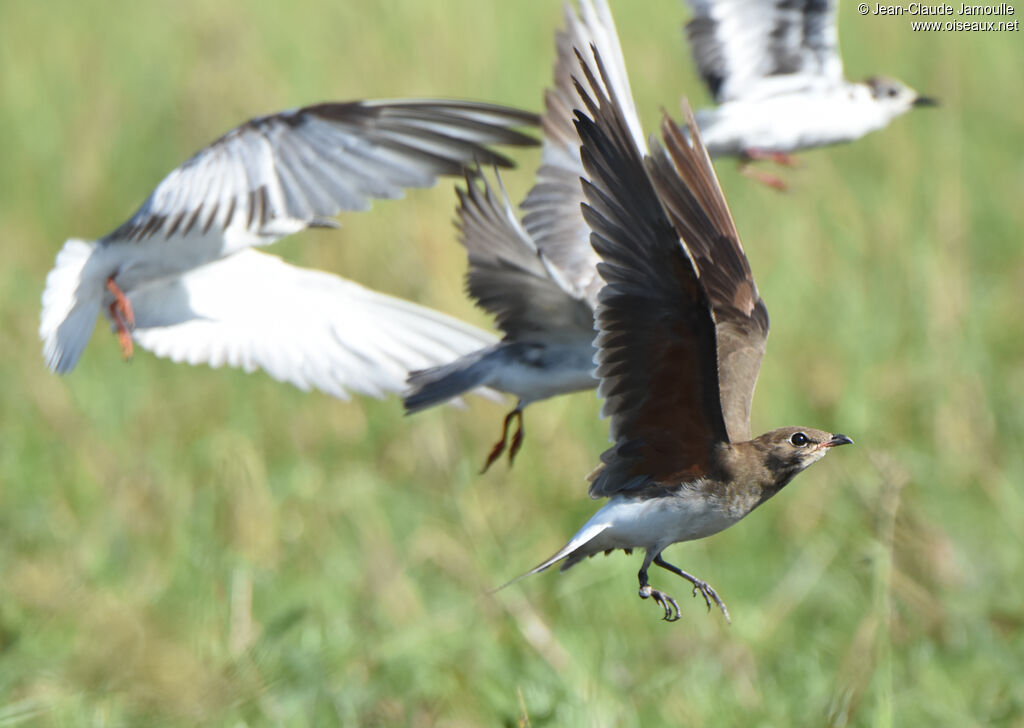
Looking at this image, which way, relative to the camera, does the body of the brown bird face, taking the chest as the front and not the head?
to the viewer's right

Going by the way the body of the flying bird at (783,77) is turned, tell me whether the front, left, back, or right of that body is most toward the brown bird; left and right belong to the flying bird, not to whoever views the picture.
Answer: right

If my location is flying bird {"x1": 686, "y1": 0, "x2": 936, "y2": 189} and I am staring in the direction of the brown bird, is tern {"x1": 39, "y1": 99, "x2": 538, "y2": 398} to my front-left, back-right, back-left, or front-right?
front-right

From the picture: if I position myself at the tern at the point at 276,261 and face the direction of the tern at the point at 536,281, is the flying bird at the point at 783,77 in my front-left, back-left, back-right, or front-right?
front-left

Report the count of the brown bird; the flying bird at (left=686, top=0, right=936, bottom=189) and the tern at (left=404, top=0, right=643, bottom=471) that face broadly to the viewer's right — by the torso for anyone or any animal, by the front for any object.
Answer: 3

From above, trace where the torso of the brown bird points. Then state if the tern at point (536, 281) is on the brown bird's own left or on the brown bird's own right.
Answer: on the brown bird's own left

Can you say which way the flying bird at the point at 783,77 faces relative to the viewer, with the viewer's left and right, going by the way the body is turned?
facing to the right of the viewer

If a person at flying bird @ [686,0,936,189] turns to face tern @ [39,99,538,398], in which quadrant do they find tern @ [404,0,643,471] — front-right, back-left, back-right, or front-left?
front-left

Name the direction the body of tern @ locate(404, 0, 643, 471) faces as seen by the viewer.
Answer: to the viewer's right

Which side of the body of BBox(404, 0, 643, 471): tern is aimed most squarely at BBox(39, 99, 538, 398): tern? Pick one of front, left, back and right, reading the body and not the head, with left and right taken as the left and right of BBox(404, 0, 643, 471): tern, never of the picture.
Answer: back

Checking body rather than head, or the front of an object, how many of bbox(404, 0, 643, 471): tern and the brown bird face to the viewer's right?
2
